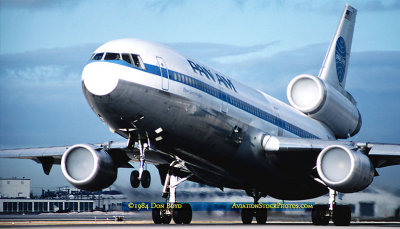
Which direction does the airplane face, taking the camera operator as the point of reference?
facing the viewer and to the left of the viewer
